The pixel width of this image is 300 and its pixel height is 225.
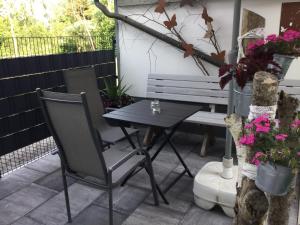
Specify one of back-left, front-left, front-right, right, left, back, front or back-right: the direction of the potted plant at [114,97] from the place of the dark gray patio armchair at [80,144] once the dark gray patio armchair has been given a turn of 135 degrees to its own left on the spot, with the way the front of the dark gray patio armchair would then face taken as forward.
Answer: right

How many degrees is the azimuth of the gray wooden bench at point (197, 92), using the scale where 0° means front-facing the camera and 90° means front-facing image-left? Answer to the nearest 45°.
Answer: approximately 0°

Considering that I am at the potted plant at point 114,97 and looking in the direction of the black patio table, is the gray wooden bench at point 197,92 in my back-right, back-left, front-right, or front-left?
front-left

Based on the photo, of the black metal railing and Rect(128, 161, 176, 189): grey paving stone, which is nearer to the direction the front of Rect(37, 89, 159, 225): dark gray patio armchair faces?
the grey paving stone

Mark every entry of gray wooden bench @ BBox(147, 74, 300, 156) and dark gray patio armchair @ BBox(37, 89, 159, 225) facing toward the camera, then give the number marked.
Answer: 1

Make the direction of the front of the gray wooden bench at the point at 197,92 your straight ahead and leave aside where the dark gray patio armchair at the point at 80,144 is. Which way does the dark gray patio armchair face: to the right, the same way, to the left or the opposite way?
the opposite way

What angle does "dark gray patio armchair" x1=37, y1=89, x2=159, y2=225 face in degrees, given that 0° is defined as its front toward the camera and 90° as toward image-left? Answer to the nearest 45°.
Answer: approximately 225°

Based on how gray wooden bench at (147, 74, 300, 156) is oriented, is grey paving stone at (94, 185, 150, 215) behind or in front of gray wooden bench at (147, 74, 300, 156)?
in front

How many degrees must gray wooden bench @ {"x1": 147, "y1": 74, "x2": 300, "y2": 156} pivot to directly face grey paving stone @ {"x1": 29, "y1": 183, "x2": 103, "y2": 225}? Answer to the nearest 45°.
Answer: approximately 45° to its right

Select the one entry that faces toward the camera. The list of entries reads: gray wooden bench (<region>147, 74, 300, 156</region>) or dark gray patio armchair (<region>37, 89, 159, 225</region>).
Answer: the gray wooden bench

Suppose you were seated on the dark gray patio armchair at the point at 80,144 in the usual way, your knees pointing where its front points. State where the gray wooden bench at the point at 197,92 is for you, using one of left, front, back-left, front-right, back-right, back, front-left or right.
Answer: front

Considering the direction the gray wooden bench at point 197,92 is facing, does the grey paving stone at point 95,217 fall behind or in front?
in front

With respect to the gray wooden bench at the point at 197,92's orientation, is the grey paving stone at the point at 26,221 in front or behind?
in front
